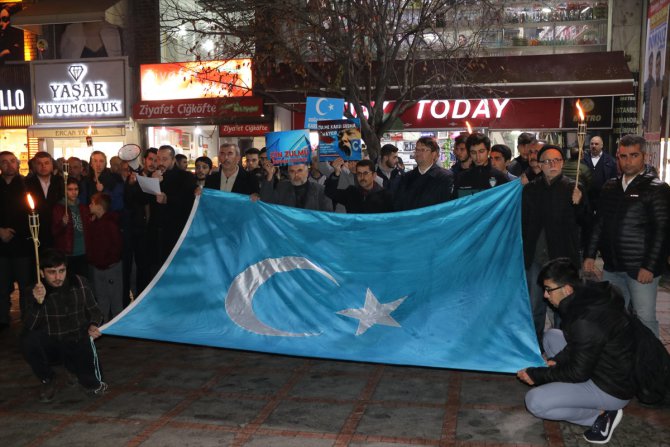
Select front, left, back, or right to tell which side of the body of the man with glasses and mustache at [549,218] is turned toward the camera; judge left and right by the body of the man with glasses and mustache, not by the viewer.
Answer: front

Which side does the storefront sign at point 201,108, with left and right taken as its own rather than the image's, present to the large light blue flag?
front

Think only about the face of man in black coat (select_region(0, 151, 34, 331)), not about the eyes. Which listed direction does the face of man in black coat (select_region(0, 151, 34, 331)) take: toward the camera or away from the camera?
toward the camera

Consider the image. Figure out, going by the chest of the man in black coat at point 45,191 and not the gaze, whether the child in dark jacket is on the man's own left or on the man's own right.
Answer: on the man's own left

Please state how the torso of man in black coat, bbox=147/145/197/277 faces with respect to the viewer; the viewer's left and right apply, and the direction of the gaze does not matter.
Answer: facing the viewer and to the left of the viewer

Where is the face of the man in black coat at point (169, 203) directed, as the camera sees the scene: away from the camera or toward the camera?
toward the camera

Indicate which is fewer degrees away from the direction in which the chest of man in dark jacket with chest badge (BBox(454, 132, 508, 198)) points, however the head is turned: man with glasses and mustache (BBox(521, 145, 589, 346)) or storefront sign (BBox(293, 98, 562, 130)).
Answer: the man with glasses and mustache

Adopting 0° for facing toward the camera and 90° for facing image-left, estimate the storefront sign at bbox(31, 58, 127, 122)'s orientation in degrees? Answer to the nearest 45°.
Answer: approximately 0°

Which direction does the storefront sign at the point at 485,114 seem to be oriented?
toward the camera

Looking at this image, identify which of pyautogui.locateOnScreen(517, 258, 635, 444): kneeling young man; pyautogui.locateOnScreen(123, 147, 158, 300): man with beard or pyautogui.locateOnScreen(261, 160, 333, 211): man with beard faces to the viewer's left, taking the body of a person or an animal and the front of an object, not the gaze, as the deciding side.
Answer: the kneeling young man

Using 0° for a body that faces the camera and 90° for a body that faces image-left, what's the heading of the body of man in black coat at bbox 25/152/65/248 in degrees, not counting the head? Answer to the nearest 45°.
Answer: approximately 0°

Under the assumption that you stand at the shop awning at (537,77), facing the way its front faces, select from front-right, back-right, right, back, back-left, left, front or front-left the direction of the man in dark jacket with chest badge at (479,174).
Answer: front
